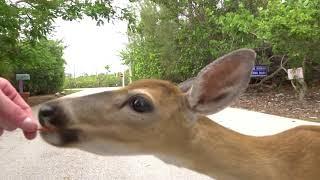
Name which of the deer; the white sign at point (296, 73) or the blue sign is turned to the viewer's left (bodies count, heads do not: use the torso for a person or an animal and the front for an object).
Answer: the deer

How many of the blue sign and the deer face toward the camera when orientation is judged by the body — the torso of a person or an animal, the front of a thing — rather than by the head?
1

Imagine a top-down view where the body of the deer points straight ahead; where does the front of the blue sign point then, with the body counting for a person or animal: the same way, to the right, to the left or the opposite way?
to the left

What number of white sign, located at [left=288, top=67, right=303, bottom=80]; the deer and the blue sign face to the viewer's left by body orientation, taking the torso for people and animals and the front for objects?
1

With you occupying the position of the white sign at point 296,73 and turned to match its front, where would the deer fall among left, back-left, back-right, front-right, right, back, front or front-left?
front

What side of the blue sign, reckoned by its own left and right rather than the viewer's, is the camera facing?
front

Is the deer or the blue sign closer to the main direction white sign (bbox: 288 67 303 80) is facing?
the deer

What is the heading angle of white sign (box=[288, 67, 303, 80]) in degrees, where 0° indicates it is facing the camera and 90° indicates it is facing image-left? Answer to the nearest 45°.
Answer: approximately 0°

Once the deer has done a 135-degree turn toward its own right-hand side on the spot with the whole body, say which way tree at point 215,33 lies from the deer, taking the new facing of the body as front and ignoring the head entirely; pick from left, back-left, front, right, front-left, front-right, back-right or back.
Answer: front-left

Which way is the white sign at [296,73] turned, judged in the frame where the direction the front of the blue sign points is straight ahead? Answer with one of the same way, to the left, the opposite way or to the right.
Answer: the same way

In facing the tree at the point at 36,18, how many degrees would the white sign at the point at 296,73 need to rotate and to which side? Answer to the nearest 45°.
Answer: approximately 45° to its right

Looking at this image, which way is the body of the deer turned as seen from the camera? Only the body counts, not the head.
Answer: to the viewer's left

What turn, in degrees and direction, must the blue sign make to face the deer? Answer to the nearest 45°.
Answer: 0° — it already faces it
